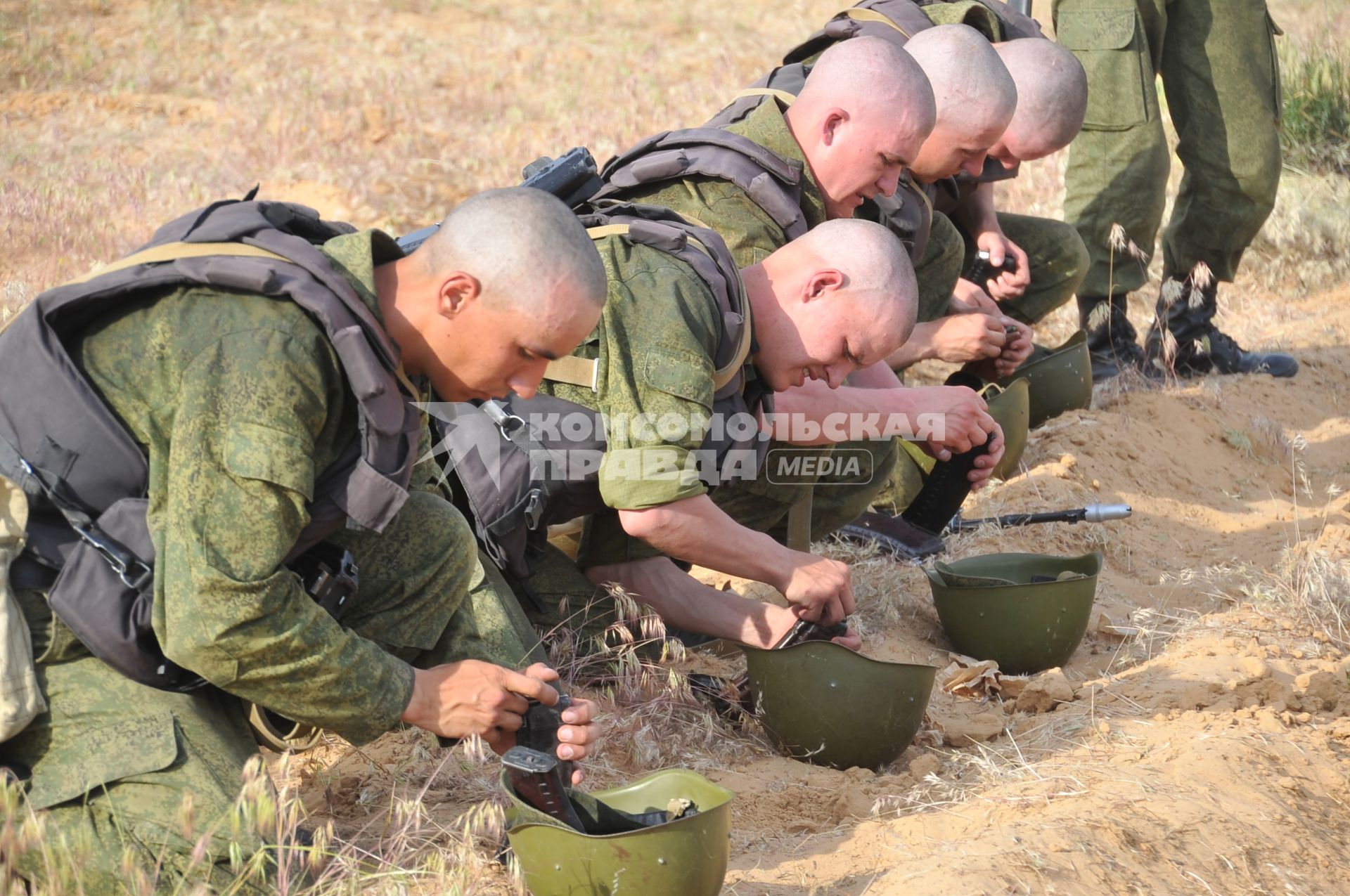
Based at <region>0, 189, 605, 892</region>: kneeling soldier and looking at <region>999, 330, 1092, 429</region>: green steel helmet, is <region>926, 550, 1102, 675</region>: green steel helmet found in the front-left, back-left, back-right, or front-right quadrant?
front-right

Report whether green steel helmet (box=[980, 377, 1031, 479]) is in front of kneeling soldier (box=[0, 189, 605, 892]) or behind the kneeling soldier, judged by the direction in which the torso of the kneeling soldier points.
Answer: in front

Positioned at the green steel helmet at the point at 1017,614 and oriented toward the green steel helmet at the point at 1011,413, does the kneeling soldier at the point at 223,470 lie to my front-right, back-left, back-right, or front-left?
back-left

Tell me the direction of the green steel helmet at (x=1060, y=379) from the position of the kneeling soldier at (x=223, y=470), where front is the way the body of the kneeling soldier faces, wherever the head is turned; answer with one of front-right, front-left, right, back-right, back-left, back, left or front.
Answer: front-left

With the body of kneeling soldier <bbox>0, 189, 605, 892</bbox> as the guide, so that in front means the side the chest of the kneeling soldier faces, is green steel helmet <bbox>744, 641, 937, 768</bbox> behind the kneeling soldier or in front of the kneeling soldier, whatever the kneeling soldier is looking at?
in front

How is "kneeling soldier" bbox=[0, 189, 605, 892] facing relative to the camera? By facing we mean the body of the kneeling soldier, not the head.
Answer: to the viewer's right

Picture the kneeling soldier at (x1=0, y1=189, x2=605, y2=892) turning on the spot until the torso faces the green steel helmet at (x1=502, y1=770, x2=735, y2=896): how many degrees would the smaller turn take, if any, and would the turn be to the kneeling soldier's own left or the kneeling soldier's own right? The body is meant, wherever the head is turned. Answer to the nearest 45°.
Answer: approximately 45° to the kneeling soldier's own right

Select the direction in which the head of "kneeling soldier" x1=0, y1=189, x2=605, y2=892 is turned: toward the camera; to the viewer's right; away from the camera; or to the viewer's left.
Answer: to the viewer's right
